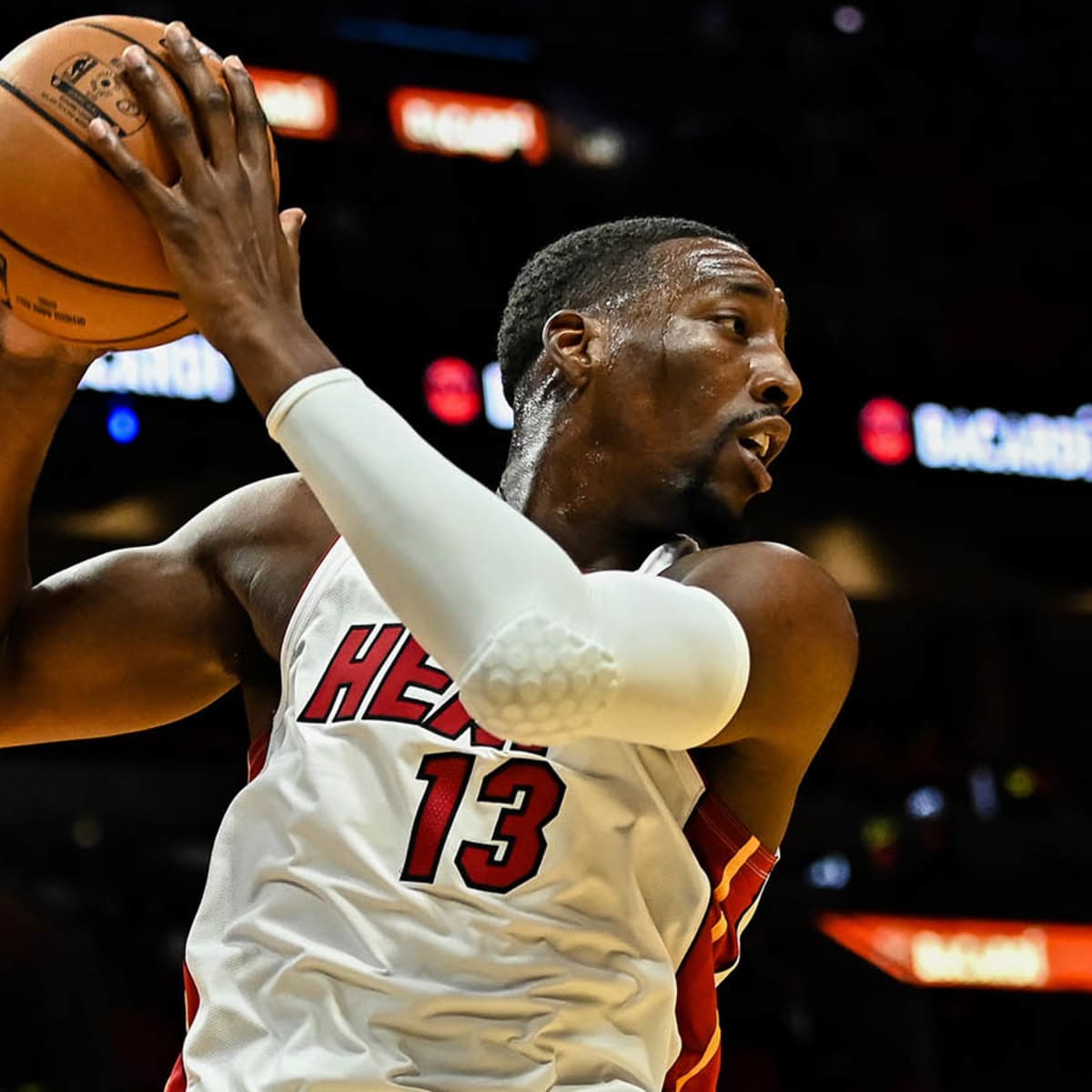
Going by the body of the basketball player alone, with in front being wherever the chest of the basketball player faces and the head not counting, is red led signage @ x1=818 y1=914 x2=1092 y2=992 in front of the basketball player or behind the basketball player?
behind

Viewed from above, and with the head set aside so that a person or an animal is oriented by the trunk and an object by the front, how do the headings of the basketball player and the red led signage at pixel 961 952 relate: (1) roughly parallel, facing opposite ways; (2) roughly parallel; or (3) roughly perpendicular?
roughly parallel

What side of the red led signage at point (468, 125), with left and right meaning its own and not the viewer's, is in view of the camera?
front

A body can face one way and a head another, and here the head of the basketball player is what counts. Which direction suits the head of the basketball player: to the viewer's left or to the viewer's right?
to the viewer's right

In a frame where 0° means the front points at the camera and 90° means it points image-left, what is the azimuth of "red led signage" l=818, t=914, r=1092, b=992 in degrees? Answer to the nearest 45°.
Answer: approximately 0°

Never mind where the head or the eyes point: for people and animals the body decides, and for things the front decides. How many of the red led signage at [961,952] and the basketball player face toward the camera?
2

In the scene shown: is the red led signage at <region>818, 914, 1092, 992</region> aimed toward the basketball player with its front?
yes

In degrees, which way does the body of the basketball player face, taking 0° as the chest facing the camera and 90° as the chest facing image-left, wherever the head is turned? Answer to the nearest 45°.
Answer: approximately 0°

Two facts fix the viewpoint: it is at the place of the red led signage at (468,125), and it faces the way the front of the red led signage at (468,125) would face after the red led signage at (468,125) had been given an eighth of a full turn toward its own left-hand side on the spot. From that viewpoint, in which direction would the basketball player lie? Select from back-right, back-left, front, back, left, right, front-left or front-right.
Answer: front-right
